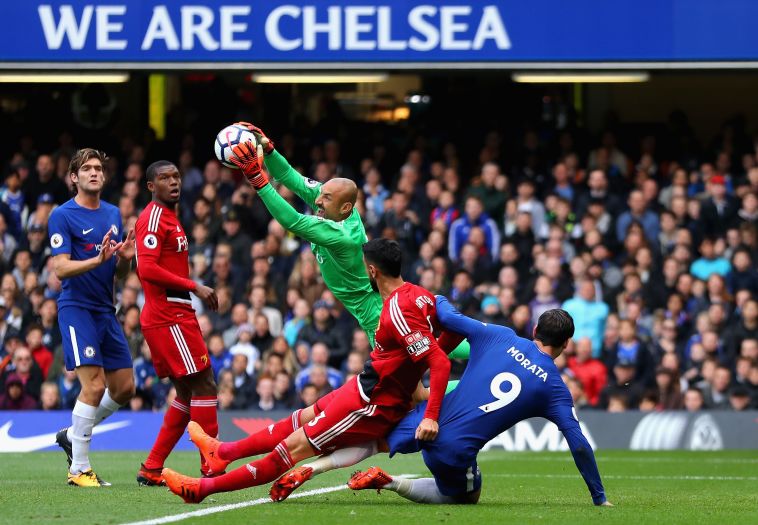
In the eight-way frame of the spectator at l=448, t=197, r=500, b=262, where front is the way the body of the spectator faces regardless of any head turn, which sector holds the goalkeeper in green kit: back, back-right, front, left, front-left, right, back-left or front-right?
front

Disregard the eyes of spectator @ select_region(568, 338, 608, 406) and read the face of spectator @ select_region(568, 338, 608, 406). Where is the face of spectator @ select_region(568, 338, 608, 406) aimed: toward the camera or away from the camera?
toward the camera

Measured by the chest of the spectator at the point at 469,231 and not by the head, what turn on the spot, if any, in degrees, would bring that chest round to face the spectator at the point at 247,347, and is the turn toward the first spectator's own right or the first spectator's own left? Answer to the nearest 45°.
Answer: approximately 90° to the first spectator's own right

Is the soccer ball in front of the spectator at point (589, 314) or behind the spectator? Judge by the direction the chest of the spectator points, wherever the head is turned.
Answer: in front

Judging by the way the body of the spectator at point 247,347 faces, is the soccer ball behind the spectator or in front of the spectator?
in front

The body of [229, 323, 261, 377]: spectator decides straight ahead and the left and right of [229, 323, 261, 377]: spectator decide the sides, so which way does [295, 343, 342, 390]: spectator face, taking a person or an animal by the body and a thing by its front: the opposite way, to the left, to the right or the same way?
the same way

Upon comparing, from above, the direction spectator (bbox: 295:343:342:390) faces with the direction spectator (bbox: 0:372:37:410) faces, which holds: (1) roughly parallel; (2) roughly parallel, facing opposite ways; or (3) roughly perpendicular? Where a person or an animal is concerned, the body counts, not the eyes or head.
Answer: roughly parallel

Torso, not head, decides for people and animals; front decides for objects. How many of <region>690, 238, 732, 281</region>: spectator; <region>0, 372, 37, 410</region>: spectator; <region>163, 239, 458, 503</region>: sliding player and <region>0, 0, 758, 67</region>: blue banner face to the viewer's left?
1

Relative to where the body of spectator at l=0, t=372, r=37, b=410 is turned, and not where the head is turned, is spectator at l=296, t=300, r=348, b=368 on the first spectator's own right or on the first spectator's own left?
on the first spectator's own left

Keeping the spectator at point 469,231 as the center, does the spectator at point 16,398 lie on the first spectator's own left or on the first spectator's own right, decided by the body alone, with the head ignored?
on the first spectator's own right

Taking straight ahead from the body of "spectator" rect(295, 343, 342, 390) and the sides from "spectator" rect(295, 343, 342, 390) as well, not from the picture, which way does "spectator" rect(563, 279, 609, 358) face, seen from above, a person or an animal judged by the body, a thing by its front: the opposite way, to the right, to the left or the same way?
the same way

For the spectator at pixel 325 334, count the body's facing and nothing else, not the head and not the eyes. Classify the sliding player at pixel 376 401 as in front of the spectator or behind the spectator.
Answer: in front

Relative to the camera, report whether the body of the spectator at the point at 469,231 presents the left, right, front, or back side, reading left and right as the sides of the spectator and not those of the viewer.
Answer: front

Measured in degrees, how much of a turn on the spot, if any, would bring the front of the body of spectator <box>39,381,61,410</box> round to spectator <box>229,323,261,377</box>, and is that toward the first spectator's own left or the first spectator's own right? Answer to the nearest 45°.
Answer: approximately 90° to the first spectator's own left

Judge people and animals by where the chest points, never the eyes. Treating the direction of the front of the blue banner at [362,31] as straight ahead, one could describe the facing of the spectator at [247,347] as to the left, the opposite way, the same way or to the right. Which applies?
the same way

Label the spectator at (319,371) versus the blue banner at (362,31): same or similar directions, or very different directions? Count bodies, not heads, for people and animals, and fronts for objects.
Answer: same or similar directions

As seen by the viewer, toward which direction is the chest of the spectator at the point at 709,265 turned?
toward the camera

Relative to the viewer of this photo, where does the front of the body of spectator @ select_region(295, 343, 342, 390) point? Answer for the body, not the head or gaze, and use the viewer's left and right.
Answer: facing the viewer

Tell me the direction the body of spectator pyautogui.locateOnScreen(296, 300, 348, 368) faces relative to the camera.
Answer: toward the camera

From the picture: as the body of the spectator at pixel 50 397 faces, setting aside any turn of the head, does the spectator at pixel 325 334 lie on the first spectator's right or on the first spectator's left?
on the first spectator's left
